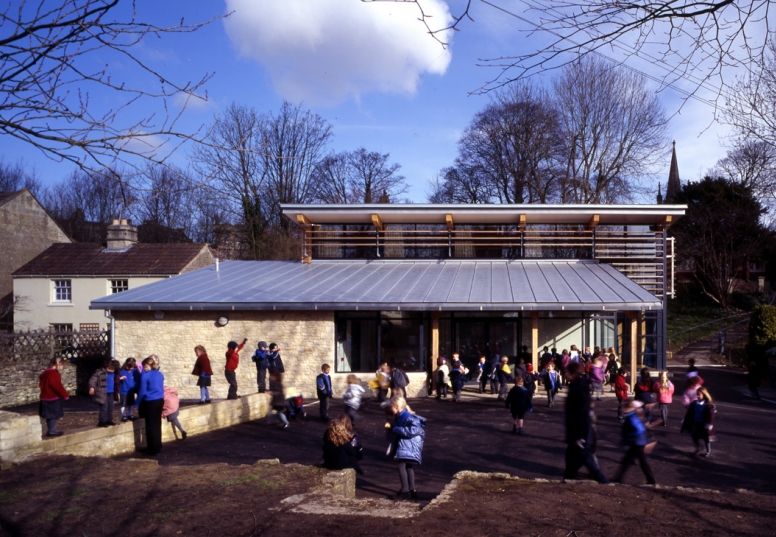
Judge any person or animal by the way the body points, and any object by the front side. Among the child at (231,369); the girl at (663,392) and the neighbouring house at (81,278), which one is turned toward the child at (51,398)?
the neighbouring house

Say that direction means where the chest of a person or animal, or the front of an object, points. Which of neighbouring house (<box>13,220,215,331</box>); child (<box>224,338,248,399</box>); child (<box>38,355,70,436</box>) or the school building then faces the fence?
the neighbouring house

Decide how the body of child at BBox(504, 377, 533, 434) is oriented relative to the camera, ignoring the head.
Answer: away from the camera

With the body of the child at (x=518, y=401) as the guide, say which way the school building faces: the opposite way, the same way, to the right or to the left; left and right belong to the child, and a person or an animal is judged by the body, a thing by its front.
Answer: the opposite way
